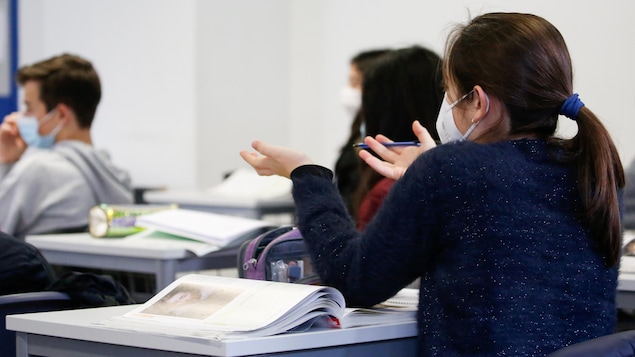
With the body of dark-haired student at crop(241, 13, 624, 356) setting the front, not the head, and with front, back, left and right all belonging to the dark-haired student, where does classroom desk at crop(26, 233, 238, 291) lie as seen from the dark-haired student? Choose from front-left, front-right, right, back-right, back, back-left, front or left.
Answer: front

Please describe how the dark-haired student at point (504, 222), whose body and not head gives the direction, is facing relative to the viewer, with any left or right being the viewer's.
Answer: facing away from the viewer and to the left of the viewer

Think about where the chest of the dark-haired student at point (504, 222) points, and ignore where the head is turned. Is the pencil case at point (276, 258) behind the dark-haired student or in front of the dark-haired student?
in front

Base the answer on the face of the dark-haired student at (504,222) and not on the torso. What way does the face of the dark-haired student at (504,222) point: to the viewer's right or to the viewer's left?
to the viewer's left

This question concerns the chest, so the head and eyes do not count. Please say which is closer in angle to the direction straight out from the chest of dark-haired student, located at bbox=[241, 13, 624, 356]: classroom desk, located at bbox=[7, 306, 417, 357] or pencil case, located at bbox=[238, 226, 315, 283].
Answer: the pencil case

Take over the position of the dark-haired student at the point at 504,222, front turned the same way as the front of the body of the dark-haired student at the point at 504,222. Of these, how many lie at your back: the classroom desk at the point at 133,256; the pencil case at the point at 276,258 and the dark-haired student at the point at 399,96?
0

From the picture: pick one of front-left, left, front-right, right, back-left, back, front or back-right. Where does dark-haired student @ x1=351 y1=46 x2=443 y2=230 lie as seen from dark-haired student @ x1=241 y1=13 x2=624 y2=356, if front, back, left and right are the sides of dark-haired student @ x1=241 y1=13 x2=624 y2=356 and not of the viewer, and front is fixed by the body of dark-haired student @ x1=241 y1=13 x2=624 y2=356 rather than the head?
front-right

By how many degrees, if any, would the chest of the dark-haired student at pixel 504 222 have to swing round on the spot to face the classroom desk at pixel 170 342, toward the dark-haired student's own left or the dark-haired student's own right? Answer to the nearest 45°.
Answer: approximately 45° to the dark-haired student's own left
